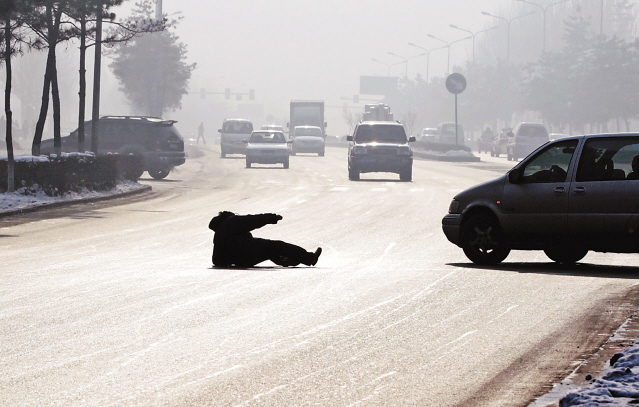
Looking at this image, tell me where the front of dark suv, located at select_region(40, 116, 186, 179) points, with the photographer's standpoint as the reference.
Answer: facing away from the viewer and to the left of the viewer

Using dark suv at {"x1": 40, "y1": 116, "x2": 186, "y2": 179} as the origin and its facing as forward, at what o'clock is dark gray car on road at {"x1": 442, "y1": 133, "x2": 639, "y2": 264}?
The dark gray car on road is roughly at 7 o'clock from the dark suv.

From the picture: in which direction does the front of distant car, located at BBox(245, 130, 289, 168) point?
toward the camera

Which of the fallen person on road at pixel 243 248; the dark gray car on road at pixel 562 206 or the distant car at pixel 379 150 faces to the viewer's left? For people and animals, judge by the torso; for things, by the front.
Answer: the dark gray car on road

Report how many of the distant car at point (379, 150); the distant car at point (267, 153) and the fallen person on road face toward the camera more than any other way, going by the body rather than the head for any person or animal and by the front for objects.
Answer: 2

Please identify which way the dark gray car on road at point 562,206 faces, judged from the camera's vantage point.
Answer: facing to the left of the viewer

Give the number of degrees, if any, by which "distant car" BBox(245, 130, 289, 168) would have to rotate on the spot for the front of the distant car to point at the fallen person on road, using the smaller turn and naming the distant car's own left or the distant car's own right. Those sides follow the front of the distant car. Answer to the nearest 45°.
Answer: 0° — it already faces them

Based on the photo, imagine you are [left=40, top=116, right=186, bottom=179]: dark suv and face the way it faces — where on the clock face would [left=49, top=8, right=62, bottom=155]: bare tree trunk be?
The bare tree trunk is roughly at 9 o'clock from the dark suv.

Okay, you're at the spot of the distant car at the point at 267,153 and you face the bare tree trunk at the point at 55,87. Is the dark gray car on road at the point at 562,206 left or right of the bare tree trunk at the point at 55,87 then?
left

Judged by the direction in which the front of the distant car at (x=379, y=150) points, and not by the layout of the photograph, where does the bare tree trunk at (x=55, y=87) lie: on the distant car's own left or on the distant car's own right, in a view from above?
on the distant car's own right

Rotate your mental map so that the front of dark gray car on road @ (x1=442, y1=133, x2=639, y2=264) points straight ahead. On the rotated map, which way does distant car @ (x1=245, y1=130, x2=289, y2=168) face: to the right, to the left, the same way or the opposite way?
to the left
